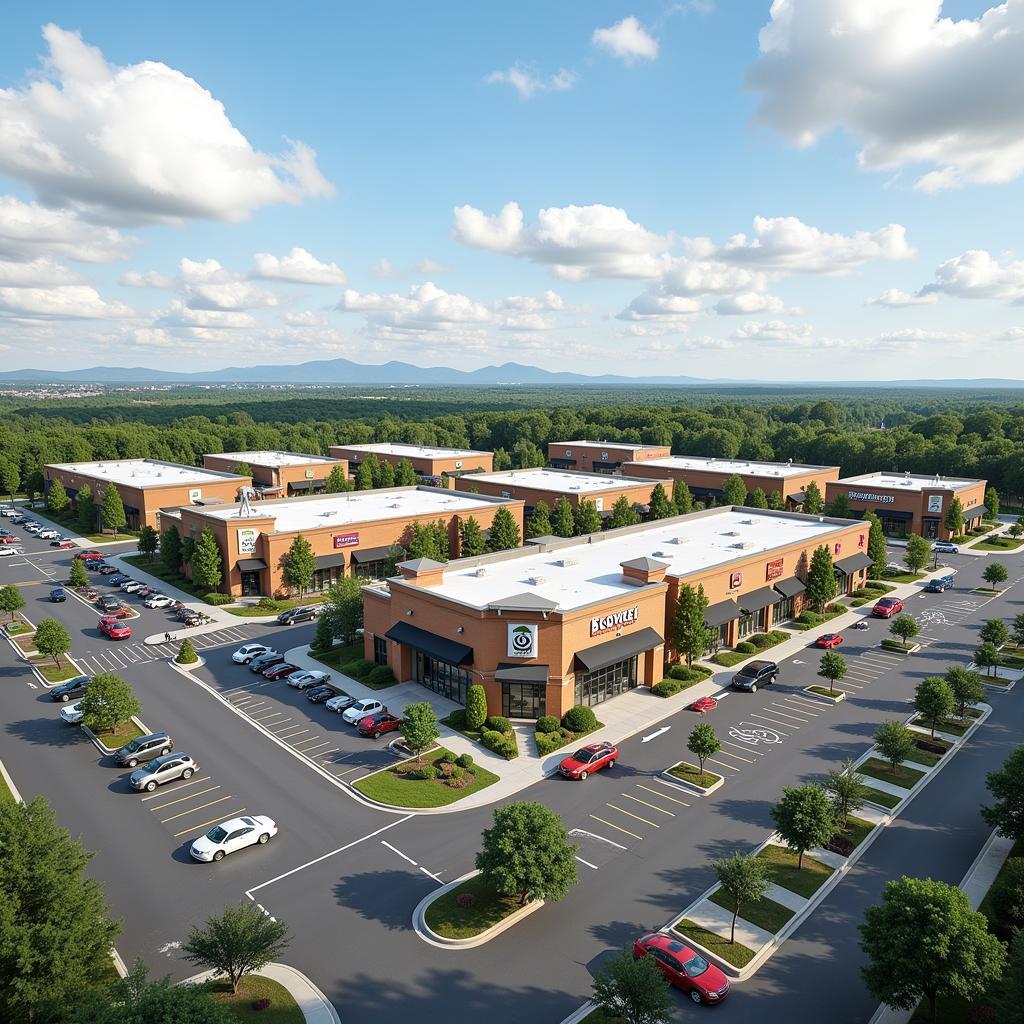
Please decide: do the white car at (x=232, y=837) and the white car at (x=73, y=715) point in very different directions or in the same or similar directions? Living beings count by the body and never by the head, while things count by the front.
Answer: same or similar directions

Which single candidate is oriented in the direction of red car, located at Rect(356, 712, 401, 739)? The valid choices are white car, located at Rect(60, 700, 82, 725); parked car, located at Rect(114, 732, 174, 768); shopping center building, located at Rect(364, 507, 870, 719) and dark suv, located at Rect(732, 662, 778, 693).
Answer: the dark suv

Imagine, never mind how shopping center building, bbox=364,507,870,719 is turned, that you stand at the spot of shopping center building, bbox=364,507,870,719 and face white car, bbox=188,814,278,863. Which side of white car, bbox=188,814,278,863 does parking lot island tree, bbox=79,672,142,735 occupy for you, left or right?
right

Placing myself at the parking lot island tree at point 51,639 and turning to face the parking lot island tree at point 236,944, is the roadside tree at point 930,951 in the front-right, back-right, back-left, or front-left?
front-left

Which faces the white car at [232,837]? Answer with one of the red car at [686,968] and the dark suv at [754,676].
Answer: the dark suv

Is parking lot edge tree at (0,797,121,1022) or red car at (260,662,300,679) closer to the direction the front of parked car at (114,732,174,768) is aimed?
the parking lot edge tree

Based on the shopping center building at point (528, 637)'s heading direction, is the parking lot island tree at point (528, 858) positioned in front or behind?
in front

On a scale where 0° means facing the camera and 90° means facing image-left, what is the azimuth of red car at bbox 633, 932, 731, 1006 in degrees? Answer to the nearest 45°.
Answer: approximately 315°

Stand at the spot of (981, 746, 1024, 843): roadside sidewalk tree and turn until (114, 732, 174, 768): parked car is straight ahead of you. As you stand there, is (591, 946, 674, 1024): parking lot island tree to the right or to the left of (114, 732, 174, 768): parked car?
left

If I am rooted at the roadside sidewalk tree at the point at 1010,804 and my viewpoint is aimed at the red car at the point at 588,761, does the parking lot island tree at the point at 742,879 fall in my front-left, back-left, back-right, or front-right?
front-left
